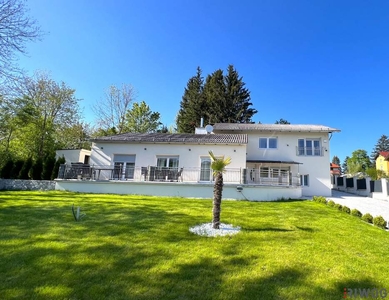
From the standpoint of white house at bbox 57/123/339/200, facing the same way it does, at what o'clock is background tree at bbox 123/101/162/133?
The background tree is roughly at 5 o'clock from the white house.

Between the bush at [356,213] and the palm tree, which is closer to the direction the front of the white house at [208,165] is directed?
the palm tree

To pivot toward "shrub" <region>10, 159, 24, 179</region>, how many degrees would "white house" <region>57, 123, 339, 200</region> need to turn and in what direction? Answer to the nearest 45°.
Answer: approximately 90° to its right

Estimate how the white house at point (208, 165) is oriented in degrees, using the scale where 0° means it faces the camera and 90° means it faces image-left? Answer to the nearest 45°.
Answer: approximately 0°

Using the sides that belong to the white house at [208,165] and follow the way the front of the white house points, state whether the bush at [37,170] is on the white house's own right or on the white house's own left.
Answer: on the white house's own right

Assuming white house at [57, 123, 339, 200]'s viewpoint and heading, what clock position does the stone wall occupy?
The stone wall is roughly at 3 o'clock from the white house.

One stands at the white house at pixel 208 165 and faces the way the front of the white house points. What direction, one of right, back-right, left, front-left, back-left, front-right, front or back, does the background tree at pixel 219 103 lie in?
back

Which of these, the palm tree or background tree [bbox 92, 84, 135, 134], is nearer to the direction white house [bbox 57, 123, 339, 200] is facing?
the palm tree

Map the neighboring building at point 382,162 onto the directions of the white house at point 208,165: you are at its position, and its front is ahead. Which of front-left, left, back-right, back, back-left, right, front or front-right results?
back-left
